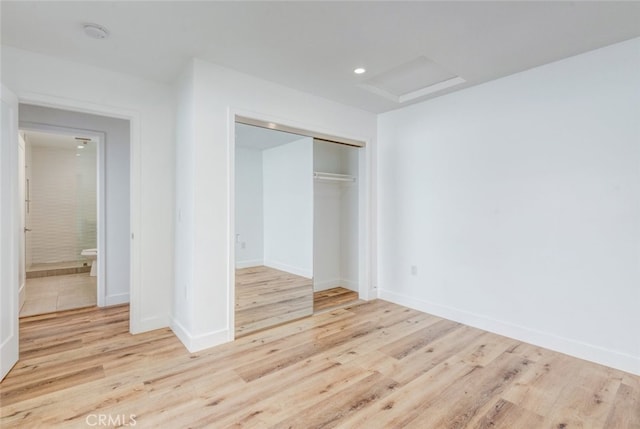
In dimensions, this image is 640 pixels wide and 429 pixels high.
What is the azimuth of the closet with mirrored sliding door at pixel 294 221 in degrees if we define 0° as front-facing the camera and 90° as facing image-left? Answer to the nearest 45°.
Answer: approximately 315°
